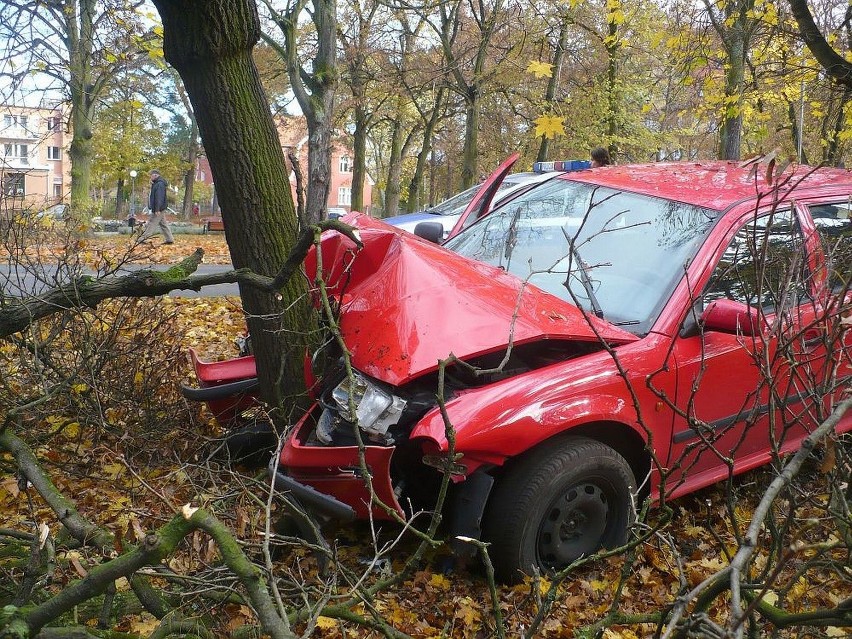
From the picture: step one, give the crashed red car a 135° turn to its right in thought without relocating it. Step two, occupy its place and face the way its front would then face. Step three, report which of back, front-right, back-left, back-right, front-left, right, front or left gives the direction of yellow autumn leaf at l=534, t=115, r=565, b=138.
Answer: front

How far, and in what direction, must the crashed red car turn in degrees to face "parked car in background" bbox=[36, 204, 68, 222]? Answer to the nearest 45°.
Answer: approximately 90° to its right

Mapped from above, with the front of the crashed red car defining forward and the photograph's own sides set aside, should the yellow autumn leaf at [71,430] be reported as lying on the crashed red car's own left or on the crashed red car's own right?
on the crashed red car's own right

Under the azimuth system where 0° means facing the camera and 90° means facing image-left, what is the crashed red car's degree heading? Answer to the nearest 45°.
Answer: approximately 45°

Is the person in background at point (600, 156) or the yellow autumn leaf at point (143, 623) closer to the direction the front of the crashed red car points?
the yellow autumn leaf

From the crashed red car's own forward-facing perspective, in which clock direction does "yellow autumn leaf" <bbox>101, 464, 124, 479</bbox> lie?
The yellow autumn leaf is roughly at 2 o'clock from the crashed red car.

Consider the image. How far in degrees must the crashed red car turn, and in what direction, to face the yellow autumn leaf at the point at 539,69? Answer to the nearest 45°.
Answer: approximately 135° to its right
